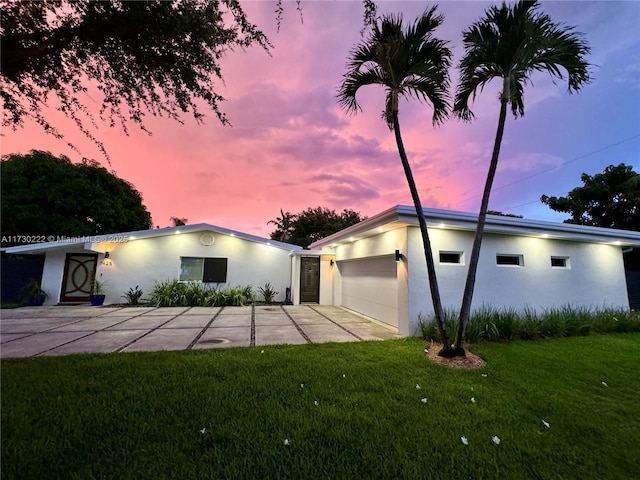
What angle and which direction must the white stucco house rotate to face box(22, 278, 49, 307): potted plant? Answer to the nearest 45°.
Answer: approximately 90° to its right

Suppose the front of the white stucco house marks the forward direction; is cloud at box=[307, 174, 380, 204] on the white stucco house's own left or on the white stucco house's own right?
on the white stucco house's own left

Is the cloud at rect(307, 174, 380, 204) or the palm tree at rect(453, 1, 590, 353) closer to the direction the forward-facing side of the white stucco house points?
the palm tree

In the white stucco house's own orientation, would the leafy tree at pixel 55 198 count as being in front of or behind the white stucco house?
behind

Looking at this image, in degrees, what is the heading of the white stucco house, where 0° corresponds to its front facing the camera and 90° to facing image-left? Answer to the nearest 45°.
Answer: approximately 0°

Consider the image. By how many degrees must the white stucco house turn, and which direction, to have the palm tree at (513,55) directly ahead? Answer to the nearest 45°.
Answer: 0° — it already faces it

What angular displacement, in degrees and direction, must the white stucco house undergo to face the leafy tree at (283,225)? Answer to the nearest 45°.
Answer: approximately 135° to its left

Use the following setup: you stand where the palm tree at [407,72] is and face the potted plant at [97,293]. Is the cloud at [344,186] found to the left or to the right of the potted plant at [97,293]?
right
